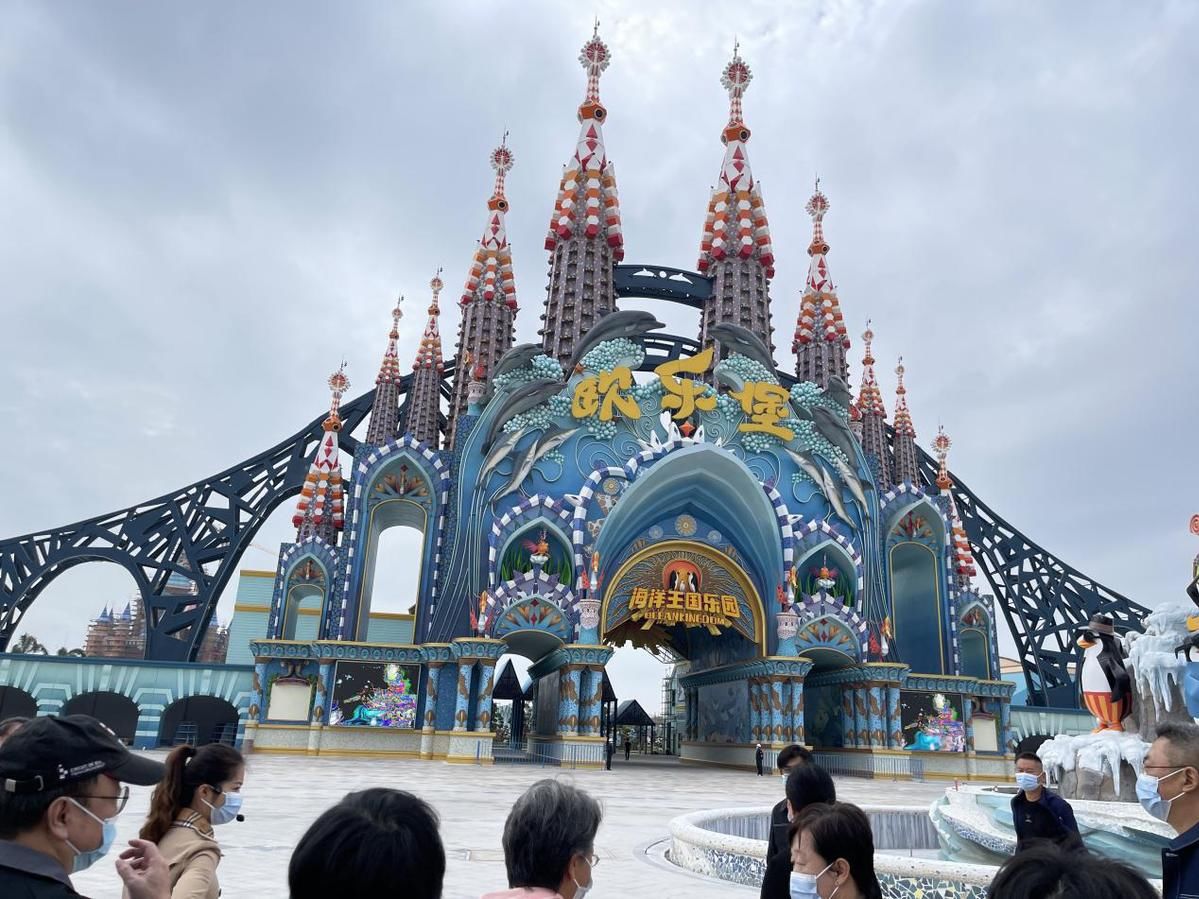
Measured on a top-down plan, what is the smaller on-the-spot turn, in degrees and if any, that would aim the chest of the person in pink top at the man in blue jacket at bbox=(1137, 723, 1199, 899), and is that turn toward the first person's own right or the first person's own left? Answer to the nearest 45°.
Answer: approximately 45° to the first person's own right

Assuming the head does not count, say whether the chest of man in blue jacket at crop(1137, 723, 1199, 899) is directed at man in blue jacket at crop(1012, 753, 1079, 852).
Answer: no

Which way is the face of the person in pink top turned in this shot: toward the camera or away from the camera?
away from the camera

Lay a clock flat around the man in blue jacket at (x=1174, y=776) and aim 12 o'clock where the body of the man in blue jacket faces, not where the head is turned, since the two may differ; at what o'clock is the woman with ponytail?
The woman with ponytail is roughly at 11 o'clock from the man in blue jacket.

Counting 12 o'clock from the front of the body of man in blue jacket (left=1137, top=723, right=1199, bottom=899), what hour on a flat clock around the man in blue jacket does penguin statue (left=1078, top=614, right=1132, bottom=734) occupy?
The penguin statue is roughly at 3 o'clock from the man in blue jacket.

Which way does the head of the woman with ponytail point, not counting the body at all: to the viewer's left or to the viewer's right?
to the viewer's right

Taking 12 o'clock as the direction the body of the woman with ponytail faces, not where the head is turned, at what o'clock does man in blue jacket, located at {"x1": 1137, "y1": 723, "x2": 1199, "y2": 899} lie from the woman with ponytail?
The man in blue jacket is roughly at 1 o'clock from the woman with ponytail.

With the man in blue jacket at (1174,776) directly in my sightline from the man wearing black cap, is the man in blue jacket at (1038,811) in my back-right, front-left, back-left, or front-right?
front-left

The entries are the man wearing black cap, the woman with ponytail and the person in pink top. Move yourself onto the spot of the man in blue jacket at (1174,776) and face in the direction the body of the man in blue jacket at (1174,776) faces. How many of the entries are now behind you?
0

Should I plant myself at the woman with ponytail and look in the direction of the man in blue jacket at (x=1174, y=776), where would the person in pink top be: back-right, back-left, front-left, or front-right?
front-right

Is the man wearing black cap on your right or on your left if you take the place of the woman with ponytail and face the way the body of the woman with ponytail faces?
on your right

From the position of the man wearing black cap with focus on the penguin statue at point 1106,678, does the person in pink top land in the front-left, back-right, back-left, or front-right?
front-right

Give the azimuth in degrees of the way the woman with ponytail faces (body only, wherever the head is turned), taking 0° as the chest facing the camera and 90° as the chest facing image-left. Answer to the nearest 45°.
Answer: approximately 270°
